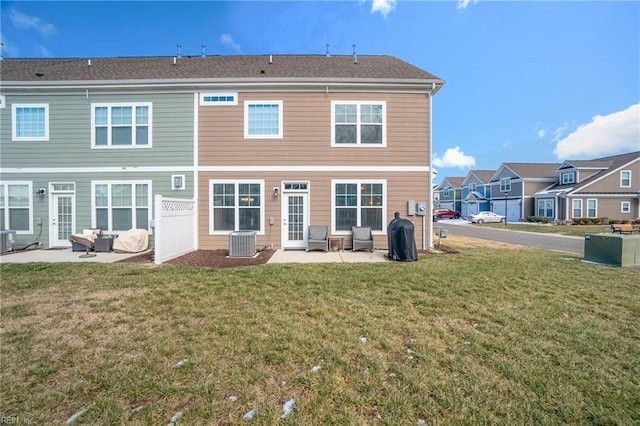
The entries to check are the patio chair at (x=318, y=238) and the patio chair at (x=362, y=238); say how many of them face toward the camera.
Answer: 2

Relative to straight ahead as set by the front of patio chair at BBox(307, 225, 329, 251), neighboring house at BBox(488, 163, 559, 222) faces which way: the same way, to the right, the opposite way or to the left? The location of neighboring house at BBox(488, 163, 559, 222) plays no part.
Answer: to the right

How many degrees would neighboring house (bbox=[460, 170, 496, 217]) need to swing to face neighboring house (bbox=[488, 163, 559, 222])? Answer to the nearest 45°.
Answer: approximately 90° to its left

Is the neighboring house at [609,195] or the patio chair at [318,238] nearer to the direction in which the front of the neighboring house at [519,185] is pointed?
the patio chair

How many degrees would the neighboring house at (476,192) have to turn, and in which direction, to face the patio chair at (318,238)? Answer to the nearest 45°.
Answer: approximately 45° to its left

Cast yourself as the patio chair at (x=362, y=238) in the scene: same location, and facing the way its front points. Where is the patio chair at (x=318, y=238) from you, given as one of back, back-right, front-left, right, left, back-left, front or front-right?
right

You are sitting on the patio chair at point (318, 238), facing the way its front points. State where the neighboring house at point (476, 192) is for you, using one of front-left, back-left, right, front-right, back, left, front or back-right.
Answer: back-left

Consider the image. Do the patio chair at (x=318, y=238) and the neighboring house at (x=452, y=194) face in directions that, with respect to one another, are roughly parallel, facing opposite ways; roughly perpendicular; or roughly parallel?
roughly perpendicular

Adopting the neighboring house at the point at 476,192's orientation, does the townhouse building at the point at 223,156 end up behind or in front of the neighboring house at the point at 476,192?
in front

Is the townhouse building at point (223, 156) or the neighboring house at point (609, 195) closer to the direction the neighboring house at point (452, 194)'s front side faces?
the townhouse building

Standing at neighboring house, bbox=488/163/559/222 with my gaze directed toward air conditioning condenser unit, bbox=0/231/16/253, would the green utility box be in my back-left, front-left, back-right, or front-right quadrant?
front-left

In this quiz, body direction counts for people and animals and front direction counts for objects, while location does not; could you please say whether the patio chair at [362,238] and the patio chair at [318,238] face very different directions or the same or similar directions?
same or similar directions

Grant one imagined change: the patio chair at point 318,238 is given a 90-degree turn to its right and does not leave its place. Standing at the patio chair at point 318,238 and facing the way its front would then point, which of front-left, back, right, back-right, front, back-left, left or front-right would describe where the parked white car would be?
back-right

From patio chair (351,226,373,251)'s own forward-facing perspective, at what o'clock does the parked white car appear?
The parked white car is roughly at 7 o'clock from the patio chair.

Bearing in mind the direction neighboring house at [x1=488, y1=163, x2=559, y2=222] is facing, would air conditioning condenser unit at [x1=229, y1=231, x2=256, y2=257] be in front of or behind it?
in front

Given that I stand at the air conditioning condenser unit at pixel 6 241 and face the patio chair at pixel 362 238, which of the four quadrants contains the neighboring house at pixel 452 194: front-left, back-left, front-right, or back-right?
front-left

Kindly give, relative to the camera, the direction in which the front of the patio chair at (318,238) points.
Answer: facing the viewer

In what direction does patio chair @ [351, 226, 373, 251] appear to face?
toward the camera

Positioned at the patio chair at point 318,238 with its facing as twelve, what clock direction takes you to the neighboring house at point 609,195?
The neighboring house is roughly at 8 o'clock from the patio chair.

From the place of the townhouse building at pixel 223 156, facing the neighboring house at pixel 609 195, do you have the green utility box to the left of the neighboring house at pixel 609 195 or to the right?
right

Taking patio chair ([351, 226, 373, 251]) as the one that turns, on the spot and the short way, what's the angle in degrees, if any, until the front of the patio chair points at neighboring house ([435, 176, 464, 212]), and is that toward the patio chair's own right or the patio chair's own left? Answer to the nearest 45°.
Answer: approximately 180°
